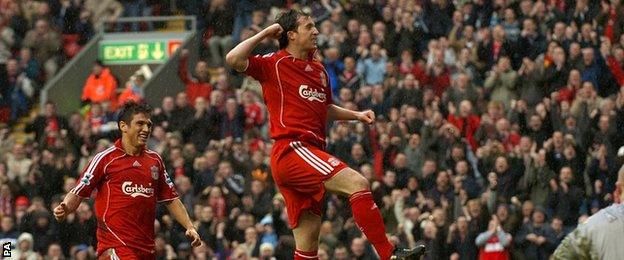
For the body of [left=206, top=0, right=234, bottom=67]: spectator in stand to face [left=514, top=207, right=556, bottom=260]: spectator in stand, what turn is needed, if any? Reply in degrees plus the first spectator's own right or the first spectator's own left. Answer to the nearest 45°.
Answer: approximately 45° to the first spectator's own left

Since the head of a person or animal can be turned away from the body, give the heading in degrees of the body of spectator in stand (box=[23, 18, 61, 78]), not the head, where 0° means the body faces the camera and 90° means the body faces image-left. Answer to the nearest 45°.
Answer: approximately 0°

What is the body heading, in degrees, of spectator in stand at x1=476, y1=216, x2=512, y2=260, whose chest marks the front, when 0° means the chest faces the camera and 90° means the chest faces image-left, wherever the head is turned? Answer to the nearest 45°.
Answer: approximately 0°

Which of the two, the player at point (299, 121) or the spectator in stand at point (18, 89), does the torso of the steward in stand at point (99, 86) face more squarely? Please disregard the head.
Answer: the player

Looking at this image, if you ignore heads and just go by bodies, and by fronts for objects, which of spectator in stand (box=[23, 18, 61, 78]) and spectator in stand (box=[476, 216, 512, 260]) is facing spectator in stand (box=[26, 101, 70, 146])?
spectator in stand (box=[23, 18, 61, 78])

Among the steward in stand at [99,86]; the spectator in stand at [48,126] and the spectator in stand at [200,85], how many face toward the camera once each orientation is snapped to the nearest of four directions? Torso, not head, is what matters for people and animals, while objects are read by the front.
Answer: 3
